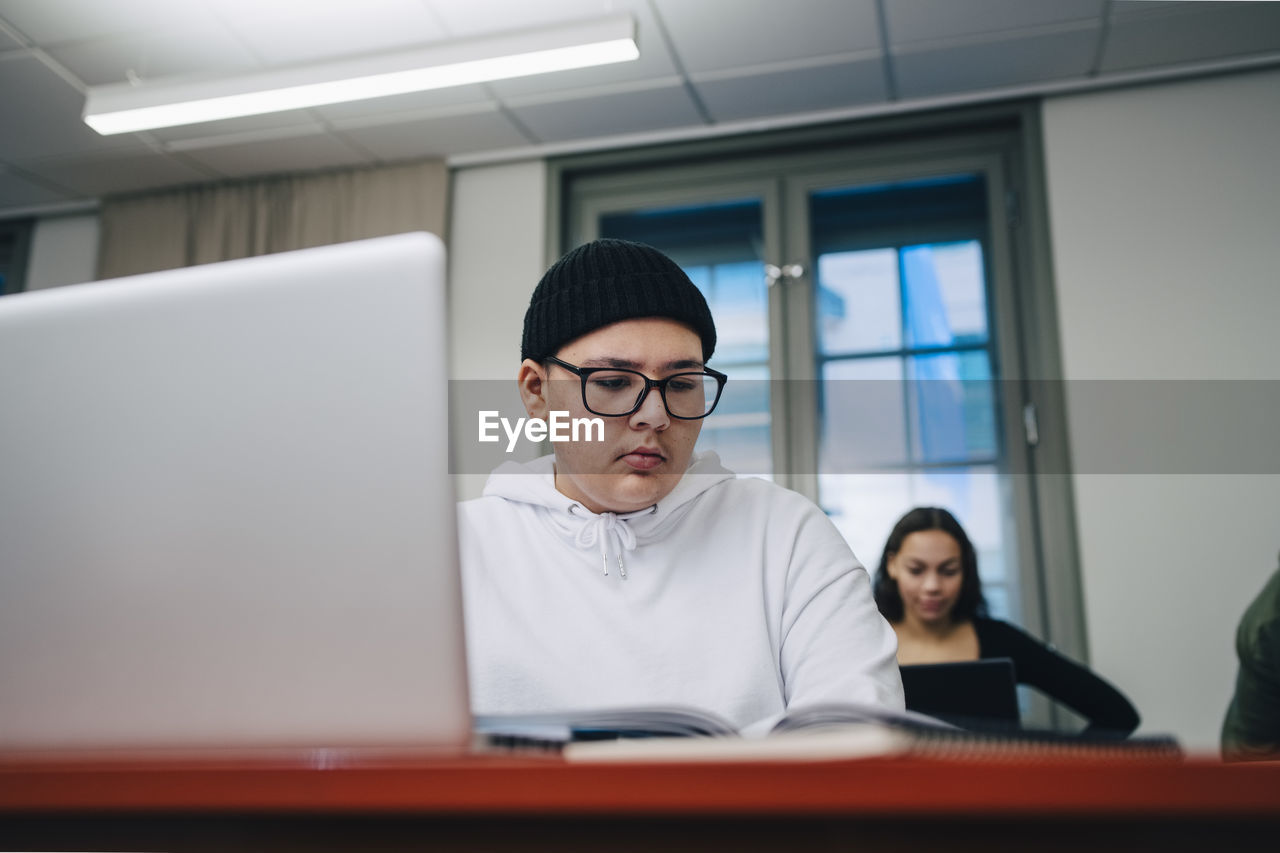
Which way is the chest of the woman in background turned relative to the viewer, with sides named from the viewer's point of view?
facing the viewer

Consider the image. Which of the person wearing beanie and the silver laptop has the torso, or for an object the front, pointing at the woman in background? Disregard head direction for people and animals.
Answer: the silver laptop

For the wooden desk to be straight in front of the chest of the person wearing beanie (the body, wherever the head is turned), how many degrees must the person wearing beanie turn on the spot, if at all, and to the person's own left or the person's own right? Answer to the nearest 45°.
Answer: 0° — they already face it

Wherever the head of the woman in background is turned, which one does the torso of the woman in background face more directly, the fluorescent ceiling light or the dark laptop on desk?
the dark laptop on desk

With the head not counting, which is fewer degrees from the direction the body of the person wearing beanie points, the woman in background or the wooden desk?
the wooden desk

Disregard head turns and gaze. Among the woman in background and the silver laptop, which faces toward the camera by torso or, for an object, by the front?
the woman in background

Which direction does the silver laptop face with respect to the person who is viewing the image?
facing away from the viewer and to the right of the viewer

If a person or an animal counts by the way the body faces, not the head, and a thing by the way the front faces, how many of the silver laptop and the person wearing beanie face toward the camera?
1

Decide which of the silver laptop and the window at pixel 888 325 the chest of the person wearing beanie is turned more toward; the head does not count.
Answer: the silver laptop

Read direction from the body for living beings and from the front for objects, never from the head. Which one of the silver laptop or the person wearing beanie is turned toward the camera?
the person wearing beanie

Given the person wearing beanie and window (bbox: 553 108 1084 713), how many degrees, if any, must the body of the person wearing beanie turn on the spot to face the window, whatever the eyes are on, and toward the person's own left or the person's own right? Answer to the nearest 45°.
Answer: approximately 180°

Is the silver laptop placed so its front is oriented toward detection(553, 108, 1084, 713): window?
yes

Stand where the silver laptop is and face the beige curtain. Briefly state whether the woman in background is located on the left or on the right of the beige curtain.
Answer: right

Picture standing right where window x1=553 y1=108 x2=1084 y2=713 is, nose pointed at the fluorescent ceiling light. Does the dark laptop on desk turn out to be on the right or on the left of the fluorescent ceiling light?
left

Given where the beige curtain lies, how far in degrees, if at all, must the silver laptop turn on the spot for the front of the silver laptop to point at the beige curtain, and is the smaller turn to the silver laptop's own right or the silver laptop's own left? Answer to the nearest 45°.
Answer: approximately 45° to the silver laptop's own left

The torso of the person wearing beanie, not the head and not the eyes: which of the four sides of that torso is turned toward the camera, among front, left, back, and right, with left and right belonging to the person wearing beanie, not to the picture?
front
